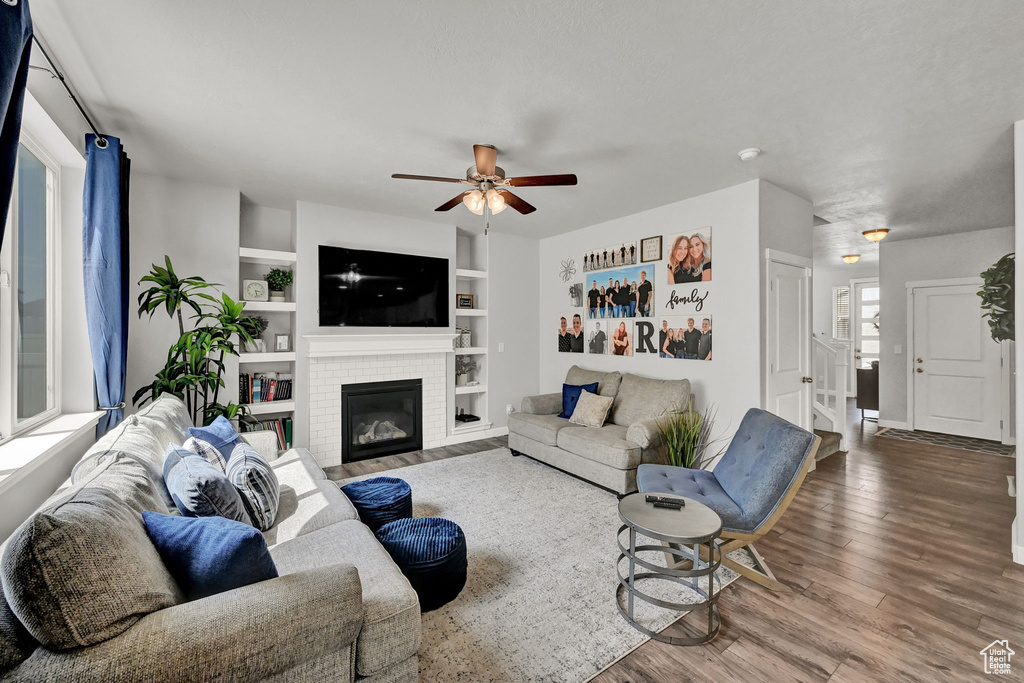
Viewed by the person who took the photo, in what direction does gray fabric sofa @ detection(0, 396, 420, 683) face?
facing to the right of the viewer

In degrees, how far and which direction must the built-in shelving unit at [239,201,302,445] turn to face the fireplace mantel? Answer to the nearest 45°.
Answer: approximately 90° to its left

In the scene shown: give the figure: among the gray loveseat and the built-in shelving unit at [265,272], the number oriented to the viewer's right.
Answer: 0

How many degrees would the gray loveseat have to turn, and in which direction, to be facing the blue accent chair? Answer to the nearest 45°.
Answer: approximately 90° to its left

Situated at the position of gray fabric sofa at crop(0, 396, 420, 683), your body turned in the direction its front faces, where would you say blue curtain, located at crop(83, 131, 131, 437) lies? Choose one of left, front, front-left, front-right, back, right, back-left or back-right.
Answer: left

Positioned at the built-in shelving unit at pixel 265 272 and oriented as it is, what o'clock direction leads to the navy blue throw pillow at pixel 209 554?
The navy blue throw pillow is roughly at 12 o'clock from the built-in shelving unit.

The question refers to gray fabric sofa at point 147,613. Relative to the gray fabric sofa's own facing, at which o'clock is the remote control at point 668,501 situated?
The remote control is roughly at 12 o'clock from the gray fabric sofa.

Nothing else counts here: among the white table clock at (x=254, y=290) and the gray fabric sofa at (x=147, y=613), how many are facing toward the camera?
1

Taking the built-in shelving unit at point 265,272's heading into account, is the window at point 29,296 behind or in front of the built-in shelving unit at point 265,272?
in front

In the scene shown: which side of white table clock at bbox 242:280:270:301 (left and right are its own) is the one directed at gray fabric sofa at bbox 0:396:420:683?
front

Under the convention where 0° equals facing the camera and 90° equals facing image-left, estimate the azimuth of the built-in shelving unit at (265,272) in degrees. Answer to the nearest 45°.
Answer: approximately 0°

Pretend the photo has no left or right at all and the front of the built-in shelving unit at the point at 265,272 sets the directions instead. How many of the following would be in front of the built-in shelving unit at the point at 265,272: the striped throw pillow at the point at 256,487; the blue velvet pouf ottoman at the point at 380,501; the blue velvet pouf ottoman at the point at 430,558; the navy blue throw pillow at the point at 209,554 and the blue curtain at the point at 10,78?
5

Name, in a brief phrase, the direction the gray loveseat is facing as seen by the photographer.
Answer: facing the viewer and to the left of the viewer
